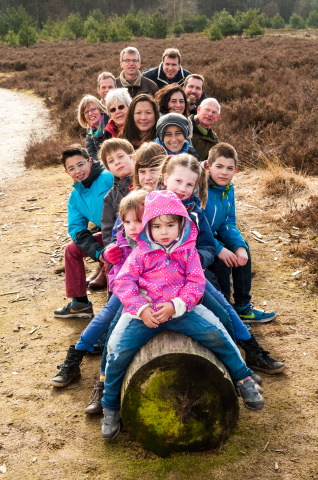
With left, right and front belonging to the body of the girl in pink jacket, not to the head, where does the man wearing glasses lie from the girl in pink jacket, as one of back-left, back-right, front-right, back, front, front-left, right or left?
back

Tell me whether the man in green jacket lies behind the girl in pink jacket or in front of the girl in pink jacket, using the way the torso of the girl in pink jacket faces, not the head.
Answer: behind

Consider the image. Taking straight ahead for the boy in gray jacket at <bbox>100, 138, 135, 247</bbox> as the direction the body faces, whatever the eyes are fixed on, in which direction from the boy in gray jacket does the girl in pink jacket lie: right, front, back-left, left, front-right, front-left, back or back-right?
front

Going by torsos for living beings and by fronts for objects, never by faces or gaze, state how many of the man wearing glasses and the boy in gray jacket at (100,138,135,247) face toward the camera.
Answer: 2

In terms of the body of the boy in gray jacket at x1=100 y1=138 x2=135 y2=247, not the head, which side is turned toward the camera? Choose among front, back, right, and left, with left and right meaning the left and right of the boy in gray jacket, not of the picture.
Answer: front

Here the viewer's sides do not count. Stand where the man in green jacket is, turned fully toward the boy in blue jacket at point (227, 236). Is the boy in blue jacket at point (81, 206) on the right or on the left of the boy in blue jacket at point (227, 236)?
right

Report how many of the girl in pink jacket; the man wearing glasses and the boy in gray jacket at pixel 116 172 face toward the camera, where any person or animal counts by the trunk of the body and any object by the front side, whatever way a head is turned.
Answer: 3

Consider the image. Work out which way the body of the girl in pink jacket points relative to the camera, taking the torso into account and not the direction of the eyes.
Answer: toward the camera

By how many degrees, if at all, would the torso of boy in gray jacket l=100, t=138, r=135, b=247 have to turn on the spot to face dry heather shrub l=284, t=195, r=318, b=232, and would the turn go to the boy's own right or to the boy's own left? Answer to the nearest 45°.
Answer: approximately 135° to the boy's own left
